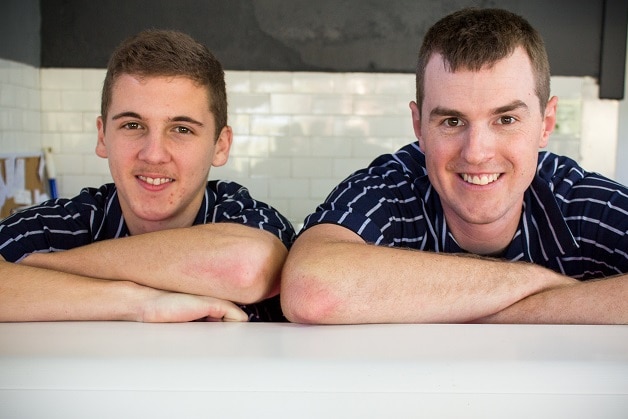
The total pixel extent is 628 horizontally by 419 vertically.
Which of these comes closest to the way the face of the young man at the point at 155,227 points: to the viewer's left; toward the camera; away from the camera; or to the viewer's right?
toward the camera

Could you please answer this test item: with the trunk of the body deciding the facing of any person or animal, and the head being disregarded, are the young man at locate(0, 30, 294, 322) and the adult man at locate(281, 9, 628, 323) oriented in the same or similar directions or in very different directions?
same or similar directions

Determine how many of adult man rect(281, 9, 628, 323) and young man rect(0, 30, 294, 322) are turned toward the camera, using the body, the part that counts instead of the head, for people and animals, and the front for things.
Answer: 2

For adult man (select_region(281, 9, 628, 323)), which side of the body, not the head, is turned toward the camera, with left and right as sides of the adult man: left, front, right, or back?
front

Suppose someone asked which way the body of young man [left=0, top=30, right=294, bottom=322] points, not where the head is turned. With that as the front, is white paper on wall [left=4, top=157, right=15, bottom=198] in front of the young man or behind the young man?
behind

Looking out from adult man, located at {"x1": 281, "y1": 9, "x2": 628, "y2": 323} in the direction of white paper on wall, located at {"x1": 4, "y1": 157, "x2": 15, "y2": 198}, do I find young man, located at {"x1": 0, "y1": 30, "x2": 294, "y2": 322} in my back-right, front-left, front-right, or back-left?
front-left

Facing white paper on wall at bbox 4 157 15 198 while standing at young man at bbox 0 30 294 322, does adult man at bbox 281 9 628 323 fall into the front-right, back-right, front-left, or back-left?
back-right

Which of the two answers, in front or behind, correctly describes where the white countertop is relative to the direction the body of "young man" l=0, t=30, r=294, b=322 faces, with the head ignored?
in front

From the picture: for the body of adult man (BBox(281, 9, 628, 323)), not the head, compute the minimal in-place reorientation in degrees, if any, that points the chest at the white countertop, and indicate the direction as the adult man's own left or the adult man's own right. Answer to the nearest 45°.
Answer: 0° — they already face it

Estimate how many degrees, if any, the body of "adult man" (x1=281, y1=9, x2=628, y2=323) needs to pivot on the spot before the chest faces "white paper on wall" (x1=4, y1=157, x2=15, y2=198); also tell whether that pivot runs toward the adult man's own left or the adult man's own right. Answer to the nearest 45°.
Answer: approximately 135° to the adult man's own right

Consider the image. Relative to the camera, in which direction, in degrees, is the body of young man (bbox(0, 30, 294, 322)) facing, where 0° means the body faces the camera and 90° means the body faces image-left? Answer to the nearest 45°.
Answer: approximately 0°

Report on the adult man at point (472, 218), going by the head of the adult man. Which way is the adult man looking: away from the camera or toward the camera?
toward the camera
